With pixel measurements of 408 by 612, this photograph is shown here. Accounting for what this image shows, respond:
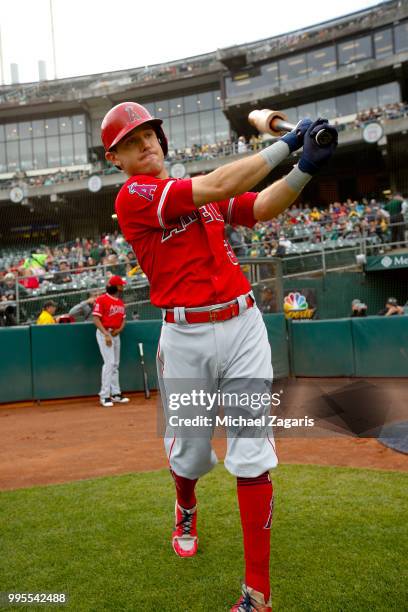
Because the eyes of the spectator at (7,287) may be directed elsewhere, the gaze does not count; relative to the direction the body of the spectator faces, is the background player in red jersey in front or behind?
in front

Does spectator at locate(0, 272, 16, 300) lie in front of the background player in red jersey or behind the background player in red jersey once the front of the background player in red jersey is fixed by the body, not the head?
behind

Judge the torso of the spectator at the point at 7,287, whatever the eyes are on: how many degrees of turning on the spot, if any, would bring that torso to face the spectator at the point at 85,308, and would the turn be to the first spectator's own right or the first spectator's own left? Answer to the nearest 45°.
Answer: approximately 45° to the first spectator's own left

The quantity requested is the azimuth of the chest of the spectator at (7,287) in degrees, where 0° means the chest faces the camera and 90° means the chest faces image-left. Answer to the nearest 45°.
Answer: approximately 0°

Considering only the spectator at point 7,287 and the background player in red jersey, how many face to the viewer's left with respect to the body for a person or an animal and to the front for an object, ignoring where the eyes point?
0

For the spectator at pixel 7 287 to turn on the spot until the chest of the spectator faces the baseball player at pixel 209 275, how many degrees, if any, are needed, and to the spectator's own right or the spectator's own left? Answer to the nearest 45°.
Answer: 0° — they already face them
